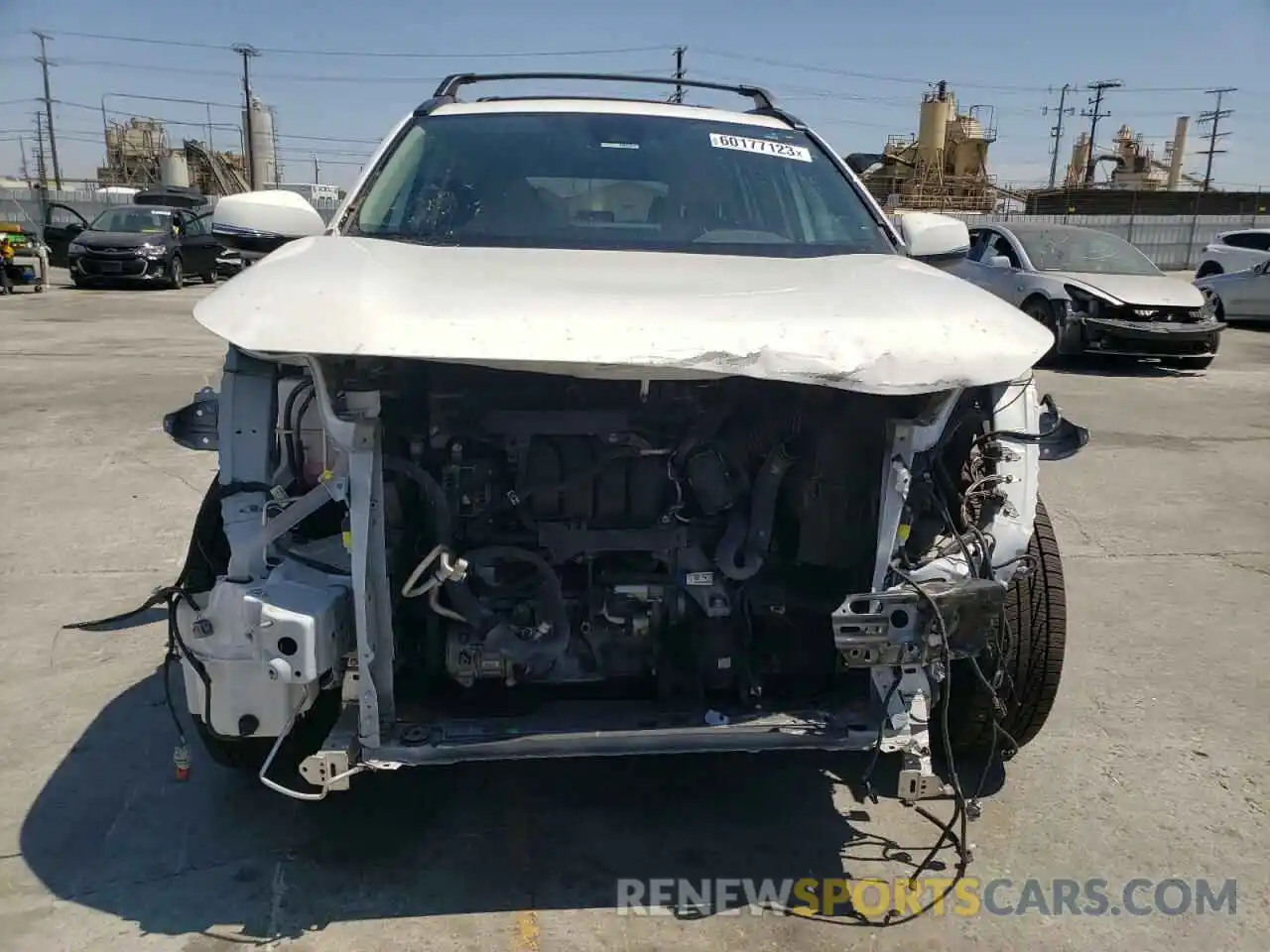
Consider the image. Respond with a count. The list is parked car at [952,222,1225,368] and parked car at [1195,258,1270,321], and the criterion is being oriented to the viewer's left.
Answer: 1

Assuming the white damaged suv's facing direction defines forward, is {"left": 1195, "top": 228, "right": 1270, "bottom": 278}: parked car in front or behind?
behind

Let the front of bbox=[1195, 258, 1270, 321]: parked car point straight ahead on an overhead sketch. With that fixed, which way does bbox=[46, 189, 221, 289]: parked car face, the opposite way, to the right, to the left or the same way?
to the left

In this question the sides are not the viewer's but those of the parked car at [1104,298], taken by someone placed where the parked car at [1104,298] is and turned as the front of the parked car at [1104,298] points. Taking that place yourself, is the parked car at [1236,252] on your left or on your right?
on your left

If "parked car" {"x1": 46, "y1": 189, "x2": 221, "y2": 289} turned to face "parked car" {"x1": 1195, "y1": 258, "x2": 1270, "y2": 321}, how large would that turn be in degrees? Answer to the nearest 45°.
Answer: approximately 90° to its left

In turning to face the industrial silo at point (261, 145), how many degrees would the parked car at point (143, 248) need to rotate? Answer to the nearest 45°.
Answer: approximately 135° to its right

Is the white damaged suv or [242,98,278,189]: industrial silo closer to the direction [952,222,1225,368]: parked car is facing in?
the white damaged suv

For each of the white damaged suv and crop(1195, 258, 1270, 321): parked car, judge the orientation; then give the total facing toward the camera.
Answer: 1

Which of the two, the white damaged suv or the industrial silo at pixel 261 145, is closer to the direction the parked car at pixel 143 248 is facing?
the white damaged suv

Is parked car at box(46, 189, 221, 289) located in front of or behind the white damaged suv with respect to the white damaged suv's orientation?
behind

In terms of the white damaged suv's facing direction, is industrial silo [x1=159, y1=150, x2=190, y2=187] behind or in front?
behind

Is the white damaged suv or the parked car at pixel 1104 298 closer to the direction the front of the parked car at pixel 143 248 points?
the white damaged suv

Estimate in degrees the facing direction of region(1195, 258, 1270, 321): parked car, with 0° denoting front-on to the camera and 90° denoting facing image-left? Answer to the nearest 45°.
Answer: approximately 90°

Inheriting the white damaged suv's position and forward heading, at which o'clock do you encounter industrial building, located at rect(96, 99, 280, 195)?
The industrial building is roughly at 5 o'clock from the white damaged suv.
